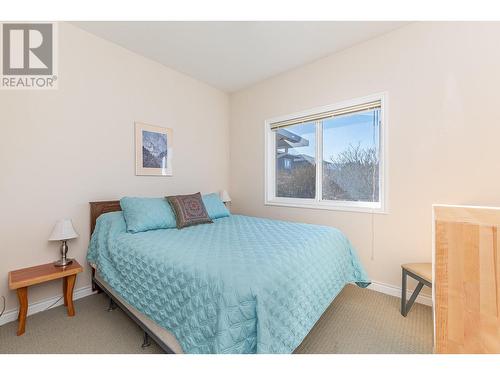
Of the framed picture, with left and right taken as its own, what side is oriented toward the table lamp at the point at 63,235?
right

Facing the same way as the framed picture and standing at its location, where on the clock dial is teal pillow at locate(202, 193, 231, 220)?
The teal pillow is roughly at 11 o'clock from the framed picture.

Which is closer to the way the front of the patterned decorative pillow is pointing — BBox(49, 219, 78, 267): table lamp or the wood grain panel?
the wood grain panel

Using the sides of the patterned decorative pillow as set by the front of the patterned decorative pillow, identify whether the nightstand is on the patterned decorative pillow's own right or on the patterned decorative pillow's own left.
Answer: on the patterned decorative pillow's own right

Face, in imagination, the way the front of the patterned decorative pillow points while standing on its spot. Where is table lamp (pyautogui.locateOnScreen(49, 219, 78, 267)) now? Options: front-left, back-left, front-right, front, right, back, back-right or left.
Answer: back-right

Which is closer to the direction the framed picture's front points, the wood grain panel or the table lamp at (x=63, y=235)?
the wood grain panel

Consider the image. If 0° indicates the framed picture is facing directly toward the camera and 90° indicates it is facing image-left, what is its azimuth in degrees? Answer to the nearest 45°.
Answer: approximately 315°
